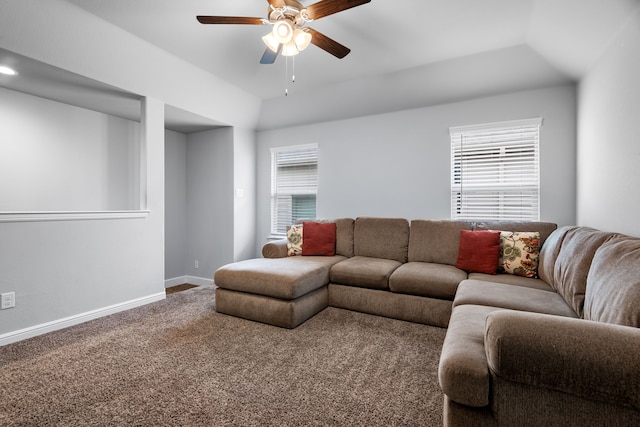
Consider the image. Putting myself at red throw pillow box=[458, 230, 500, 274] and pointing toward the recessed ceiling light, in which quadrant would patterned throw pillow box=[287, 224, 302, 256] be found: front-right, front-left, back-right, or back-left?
front-right

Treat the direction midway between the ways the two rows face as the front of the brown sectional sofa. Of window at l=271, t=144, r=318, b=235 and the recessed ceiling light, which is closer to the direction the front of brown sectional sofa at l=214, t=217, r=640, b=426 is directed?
the recessed ceiling light

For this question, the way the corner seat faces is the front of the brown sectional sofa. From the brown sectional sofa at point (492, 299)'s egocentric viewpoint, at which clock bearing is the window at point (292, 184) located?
The window is roughly at 3 o'clock from the brown sectional sofa.

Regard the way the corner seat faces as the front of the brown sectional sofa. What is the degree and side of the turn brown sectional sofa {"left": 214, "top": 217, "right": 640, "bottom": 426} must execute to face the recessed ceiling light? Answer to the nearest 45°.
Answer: approximately 45° to its right

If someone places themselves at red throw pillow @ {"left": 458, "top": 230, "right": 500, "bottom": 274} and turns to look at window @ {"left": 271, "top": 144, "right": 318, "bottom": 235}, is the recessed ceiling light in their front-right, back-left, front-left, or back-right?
front-left
